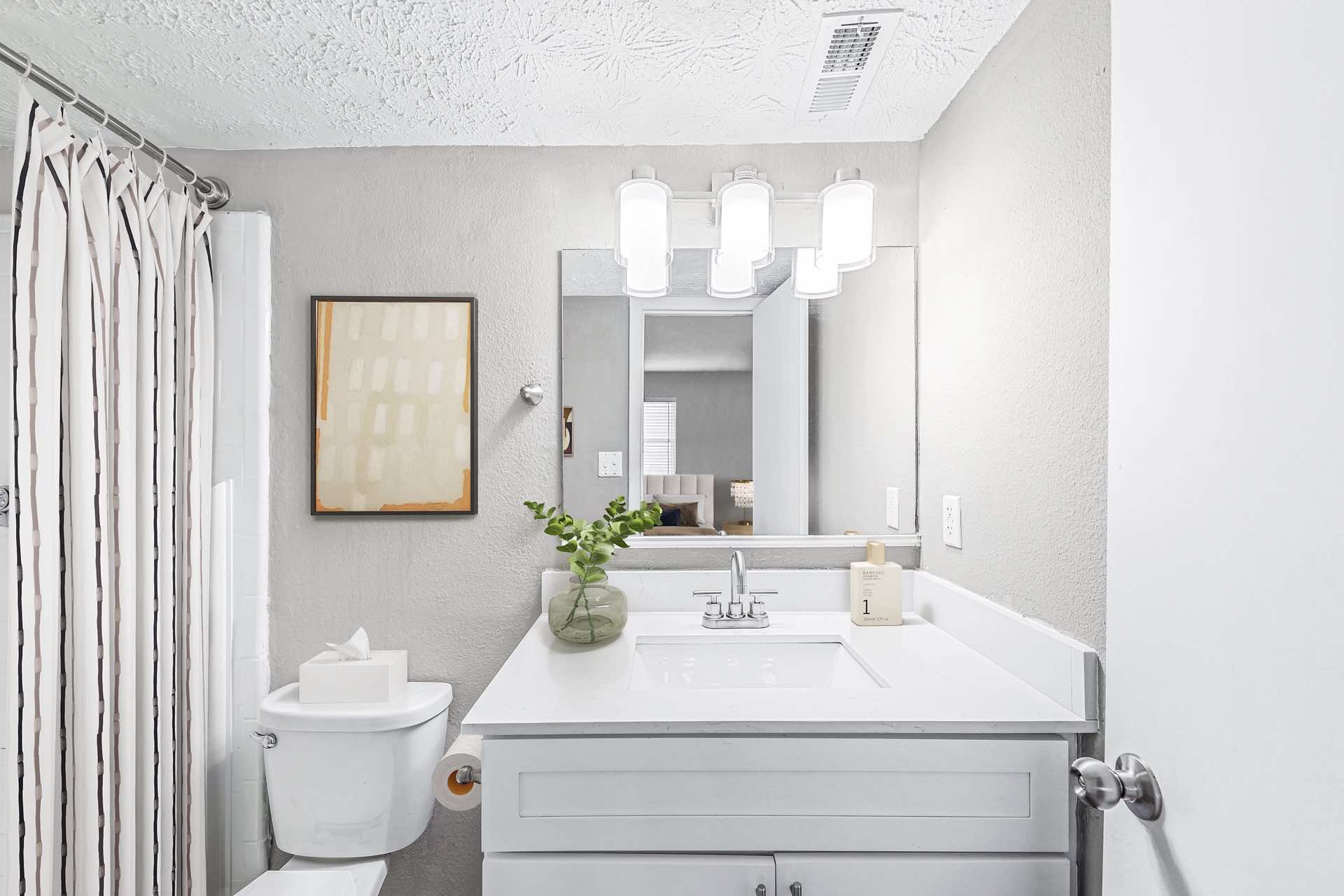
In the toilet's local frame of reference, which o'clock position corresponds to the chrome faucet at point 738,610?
The chrome faucet is roughly at 8 o'clock from the toilet.

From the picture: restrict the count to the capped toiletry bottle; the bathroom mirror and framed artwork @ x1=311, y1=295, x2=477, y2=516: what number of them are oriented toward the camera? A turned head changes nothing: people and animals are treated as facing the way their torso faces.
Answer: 3

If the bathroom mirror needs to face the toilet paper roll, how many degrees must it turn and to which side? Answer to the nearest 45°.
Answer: approximately 45° to its right

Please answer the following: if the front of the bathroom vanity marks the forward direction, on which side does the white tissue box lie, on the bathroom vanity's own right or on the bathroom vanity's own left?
on the bathroom vanity's own right

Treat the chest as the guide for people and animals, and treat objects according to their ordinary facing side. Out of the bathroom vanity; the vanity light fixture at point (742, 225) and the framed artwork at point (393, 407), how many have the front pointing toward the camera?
3

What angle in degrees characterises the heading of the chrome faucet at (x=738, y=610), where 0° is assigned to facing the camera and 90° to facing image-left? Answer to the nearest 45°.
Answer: approximately 0°

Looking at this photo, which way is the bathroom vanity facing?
toward the camera

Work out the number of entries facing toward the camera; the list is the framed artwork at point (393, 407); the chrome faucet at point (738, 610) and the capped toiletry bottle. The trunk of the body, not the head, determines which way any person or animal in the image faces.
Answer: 3

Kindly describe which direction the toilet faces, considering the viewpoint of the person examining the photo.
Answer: facing the viewer and to the left of the viewer

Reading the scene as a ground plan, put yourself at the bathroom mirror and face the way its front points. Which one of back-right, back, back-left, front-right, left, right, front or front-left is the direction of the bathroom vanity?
front

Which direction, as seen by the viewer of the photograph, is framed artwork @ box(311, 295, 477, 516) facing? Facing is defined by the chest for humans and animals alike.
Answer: facing the viewer
